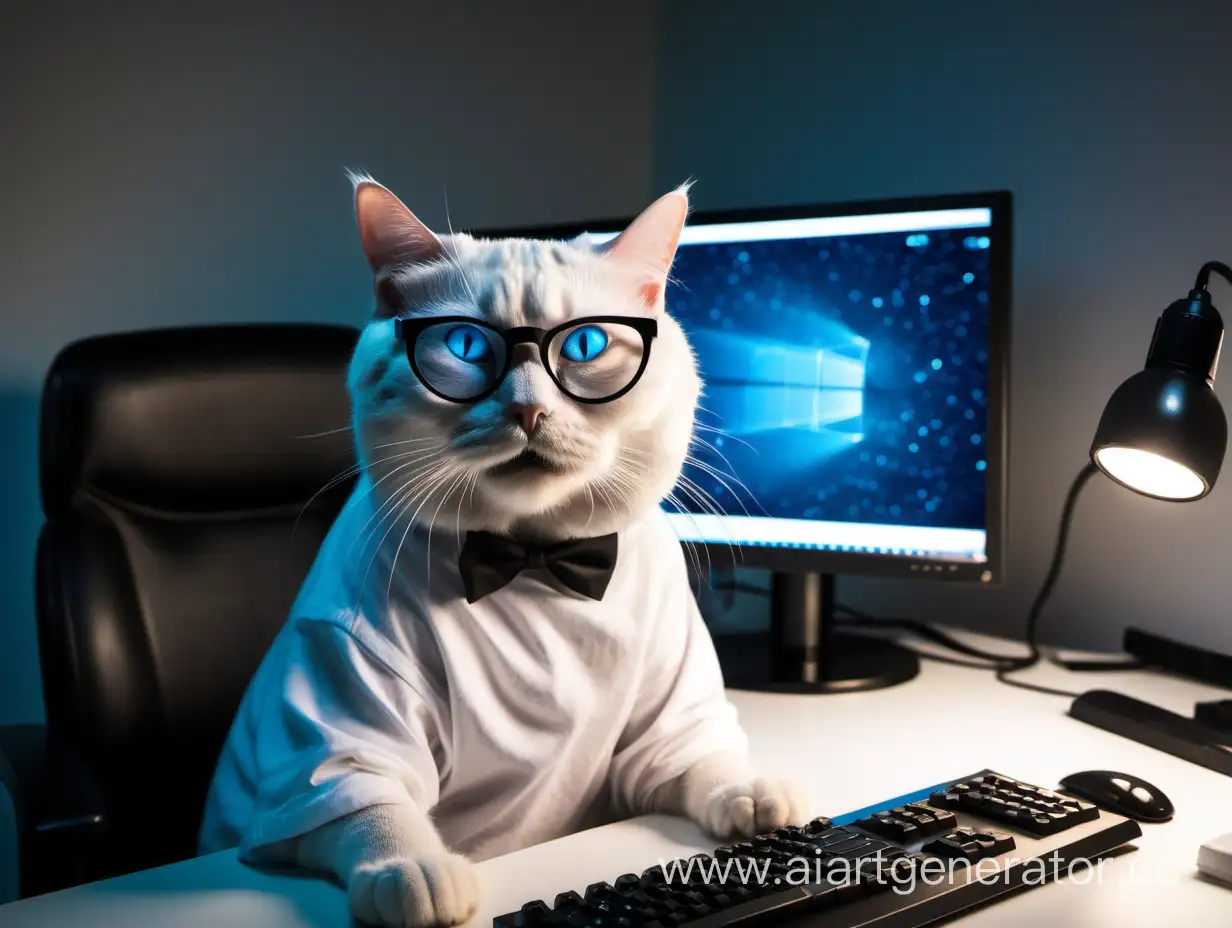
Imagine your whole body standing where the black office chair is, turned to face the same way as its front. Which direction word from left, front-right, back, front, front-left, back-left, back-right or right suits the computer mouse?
front

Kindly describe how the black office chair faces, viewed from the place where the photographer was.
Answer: facing the viewer and to the right of the viewer

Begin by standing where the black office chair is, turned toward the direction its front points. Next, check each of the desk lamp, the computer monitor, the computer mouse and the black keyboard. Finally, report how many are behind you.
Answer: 0

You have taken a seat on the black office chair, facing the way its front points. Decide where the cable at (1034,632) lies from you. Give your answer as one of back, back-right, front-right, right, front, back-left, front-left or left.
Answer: front-left

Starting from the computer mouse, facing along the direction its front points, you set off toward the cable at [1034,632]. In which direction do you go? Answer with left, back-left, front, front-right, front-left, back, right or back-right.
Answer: front-right

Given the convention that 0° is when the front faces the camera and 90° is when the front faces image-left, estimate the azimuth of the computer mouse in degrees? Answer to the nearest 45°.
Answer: approximately 135°

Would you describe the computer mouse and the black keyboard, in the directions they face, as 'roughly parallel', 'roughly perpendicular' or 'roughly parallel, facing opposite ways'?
roughly parallel, facing opposite ways

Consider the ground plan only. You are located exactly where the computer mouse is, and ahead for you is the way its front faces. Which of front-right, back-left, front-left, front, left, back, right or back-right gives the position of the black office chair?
front-left

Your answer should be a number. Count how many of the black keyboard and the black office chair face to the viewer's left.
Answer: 0
